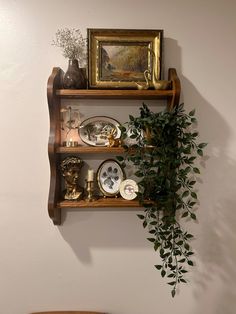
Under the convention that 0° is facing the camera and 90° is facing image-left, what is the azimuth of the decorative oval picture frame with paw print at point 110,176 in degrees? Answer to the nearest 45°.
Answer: approximately 0°
